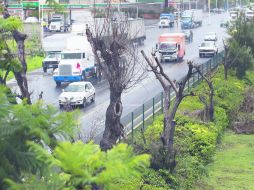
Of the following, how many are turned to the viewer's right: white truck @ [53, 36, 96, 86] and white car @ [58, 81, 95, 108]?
0

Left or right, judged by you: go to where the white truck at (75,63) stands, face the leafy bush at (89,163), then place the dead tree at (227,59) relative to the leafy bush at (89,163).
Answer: left

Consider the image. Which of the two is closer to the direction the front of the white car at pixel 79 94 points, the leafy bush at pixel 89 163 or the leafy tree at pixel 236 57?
the leafy bush

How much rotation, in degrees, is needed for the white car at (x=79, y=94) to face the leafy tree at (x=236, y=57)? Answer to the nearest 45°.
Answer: approximately 135° to its left

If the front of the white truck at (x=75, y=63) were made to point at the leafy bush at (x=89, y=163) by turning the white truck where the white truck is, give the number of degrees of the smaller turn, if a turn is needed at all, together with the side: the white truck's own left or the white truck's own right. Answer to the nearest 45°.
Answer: approximately 45° to the white truck's own left

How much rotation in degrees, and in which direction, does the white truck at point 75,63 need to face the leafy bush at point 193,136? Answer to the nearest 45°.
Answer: approximately 45° to its left

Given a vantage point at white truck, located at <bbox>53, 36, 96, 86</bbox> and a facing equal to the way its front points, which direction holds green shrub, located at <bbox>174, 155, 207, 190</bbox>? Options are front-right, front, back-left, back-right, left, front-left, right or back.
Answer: front-left

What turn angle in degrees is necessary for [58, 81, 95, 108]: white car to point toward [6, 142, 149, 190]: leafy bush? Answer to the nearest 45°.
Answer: approximately 45° to its left

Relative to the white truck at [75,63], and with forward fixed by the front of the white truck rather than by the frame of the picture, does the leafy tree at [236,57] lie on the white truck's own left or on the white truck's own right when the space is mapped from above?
on the white truck's own left

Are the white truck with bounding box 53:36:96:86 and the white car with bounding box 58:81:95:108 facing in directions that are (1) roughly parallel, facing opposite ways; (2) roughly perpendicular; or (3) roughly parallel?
roughly parallel

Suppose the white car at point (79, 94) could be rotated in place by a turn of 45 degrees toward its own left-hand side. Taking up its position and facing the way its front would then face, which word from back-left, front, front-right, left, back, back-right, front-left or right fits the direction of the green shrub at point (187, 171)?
front

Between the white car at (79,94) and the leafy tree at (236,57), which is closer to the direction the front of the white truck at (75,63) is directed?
the white car

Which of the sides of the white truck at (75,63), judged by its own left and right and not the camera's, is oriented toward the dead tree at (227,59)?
left
